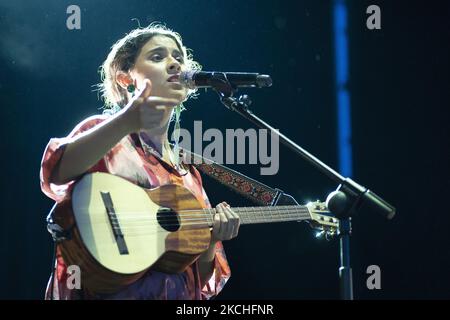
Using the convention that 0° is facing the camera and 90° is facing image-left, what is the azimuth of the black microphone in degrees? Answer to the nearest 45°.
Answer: approximately 90°
